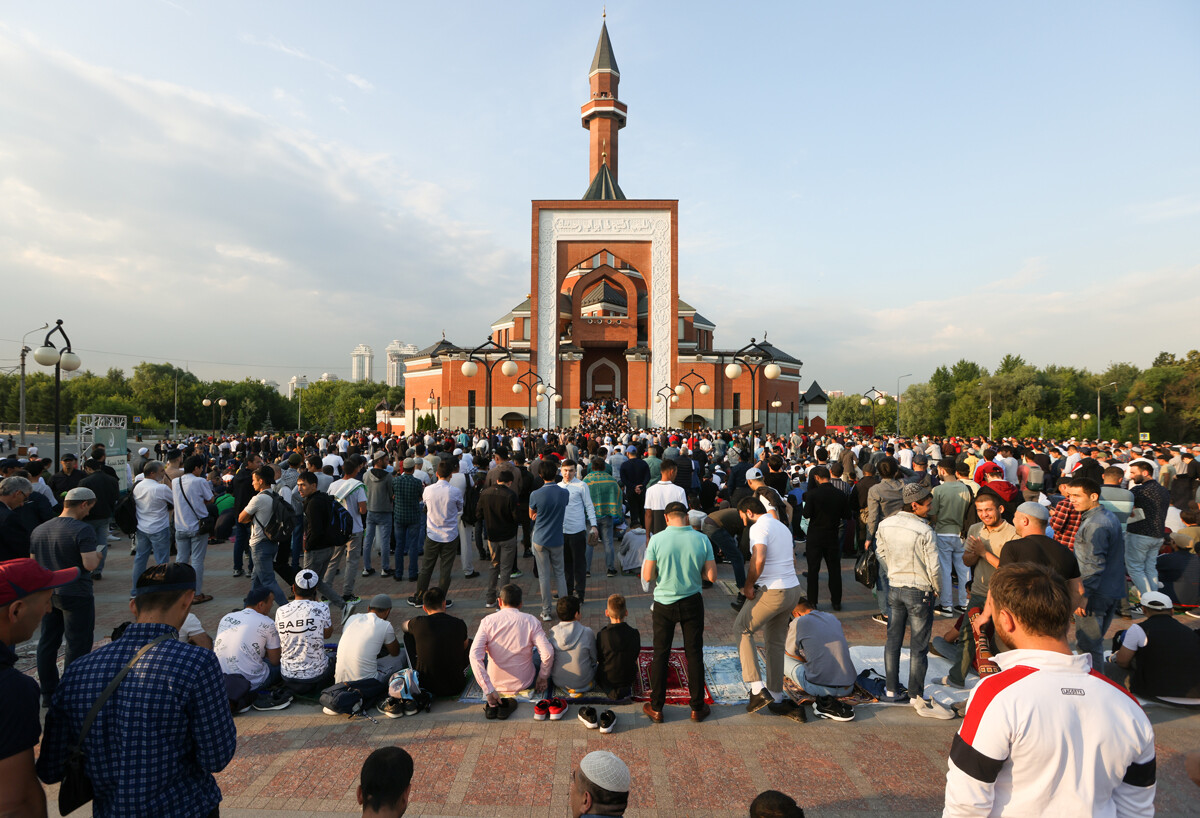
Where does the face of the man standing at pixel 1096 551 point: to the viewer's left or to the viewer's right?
to the viewer's left

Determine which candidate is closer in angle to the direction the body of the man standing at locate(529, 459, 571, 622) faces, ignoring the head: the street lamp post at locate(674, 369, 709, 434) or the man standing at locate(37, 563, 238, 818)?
the street lamp post

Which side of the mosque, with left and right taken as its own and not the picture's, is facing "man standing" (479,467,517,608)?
front

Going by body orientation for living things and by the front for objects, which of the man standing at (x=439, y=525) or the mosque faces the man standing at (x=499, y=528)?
the mosque

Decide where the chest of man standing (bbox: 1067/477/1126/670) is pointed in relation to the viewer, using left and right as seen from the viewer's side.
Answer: facing to the left of the viewer

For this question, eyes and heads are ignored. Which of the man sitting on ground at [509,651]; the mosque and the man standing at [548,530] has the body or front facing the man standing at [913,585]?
the mosque

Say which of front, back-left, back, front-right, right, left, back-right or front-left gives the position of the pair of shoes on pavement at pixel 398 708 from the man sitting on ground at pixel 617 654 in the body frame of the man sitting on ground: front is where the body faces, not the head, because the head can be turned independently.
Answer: left

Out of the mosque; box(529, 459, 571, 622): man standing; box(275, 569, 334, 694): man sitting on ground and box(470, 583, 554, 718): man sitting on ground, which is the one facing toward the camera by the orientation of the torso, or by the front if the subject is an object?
the mosque

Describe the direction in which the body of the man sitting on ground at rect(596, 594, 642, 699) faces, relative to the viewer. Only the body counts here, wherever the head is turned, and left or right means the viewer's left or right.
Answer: facing away from the viewer

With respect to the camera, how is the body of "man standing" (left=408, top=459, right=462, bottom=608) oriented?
away from the camera

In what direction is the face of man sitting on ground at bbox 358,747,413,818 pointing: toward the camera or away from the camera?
away from the camera

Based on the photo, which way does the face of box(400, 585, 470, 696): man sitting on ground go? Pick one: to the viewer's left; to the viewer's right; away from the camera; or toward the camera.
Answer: away from the camera

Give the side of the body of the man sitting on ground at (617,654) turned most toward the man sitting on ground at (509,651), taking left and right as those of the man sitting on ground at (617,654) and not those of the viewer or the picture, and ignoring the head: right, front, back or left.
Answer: left

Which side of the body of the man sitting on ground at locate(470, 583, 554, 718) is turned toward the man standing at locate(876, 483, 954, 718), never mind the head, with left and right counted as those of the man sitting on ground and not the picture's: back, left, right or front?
right

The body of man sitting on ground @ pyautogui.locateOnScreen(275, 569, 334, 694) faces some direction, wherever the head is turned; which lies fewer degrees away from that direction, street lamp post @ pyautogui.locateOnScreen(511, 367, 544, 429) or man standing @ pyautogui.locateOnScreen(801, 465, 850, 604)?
the street lamp post

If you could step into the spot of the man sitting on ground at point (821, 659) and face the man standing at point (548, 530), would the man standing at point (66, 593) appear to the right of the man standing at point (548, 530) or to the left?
left

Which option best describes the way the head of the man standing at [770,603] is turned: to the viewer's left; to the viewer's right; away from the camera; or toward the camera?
to the viewer's left
